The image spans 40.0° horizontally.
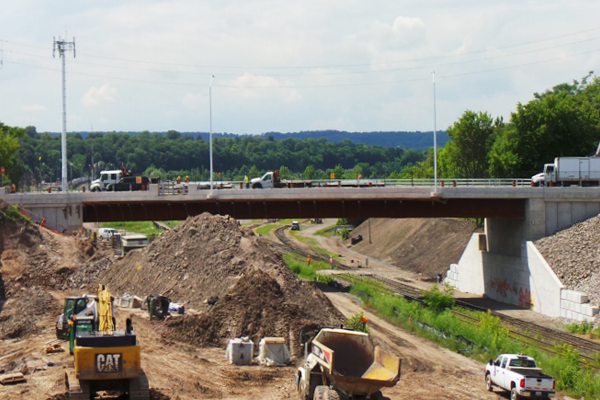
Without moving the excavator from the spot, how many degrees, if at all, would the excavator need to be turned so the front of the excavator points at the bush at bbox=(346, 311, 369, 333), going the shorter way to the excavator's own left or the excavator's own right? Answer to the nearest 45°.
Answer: approximately 45° to the excavator's own right

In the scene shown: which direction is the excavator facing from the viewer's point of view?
away from the camera

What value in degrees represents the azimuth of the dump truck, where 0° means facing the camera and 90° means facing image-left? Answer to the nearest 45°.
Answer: approximately 135°

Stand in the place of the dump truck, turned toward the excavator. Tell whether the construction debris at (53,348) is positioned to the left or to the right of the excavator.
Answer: right

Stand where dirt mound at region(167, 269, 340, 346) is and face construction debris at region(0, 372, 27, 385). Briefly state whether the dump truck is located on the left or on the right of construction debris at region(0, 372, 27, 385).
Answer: left

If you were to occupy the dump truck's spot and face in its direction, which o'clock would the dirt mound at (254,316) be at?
The dirt mound is roughly at 1 o'clock from the dump truck.
